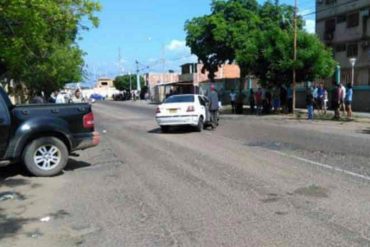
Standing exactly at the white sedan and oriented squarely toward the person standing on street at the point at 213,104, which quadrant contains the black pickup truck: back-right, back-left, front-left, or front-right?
back-right

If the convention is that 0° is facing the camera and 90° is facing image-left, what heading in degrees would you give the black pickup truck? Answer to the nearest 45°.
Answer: approximately 90°

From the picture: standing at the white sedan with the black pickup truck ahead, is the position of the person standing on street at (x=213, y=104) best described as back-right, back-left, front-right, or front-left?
back-left
